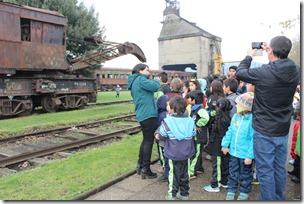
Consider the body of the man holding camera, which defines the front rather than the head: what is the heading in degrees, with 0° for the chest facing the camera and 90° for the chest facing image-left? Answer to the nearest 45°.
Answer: approximately 135°

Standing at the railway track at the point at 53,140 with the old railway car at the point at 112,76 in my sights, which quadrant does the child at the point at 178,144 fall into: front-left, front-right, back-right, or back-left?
back-right

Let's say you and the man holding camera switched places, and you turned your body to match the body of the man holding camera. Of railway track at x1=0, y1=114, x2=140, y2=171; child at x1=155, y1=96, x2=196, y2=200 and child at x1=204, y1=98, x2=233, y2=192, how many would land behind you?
0

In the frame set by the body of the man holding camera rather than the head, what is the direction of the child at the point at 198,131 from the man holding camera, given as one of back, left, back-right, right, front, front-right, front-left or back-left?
front

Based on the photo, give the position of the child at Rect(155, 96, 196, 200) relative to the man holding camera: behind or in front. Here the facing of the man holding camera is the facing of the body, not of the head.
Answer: in front

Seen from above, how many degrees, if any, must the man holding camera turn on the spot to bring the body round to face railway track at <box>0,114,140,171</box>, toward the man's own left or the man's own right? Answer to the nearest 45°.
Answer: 0° — they already face it

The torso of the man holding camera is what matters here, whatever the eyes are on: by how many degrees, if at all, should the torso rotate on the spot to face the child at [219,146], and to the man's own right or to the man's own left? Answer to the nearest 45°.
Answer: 0° — they already face them

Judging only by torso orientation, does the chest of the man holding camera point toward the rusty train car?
yes

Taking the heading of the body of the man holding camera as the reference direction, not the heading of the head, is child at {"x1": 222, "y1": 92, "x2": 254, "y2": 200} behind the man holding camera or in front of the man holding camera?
in front

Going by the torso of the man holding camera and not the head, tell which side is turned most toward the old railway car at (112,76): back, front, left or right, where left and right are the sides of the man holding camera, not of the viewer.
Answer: front
